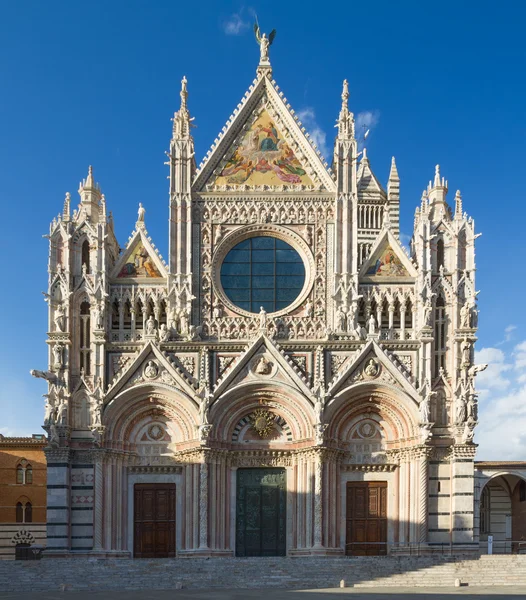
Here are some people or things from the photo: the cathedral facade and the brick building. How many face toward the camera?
2

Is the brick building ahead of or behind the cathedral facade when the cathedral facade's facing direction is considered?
behind

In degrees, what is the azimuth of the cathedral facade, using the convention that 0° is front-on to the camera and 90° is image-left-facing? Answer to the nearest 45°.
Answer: approximately 0°

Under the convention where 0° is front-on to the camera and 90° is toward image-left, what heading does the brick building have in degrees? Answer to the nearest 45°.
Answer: approximately 0°
